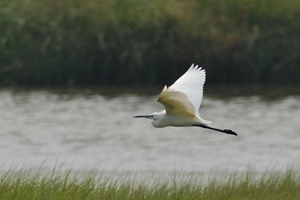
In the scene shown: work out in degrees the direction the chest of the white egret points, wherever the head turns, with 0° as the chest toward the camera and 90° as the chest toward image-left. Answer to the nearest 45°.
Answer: approximately 90°
